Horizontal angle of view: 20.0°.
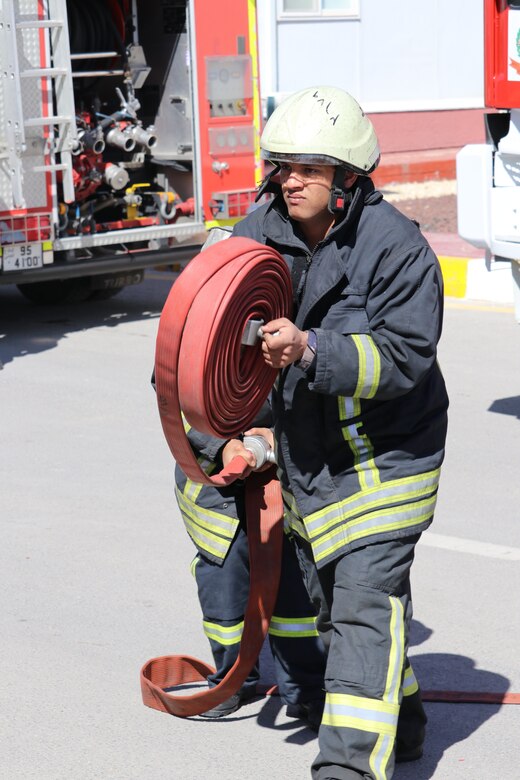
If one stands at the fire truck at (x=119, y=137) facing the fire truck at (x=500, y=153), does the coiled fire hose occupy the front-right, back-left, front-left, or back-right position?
front-right

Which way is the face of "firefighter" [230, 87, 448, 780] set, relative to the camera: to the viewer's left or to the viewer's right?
to the viewer's left

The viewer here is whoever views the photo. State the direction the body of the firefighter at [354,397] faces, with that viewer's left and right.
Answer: facing the viewer and to the left of the viewer

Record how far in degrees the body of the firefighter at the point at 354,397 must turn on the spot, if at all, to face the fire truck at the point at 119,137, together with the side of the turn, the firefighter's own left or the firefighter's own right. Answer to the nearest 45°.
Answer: approximately 135° to the firefighter's own right

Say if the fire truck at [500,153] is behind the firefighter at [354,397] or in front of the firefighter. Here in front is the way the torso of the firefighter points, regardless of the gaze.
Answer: behind

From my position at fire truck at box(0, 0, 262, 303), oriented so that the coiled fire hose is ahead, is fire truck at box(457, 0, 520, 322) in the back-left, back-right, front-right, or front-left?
front-left

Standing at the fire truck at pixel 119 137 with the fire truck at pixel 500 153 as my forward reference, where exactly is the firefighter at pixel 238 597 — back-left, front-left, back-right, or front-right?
front-right
